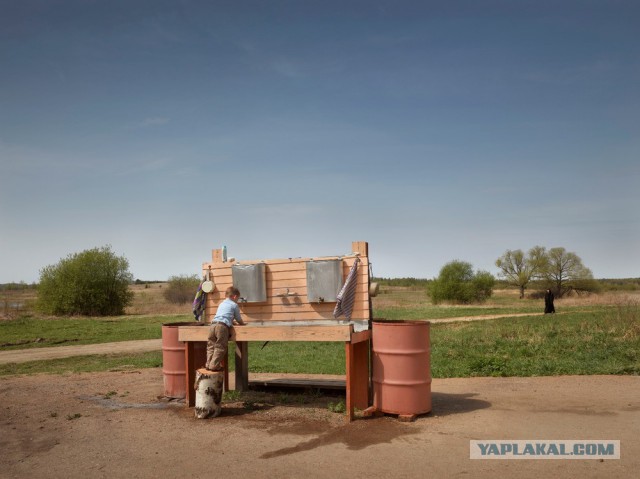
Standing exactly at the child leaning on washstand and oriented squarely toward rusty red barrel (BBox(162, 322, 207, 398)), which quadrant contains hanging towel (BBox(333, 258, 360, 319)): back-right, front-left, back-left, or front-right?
back-right

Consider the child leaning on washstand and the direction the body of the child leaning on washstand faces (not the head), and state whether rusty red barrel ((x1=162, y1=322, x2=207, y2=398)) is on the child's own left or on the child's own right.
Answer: on the child's own left

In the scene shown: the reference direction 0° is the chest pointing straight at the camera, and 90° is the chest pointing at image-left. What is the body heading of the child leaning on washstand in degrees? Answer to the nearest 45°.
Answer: approximately 225°

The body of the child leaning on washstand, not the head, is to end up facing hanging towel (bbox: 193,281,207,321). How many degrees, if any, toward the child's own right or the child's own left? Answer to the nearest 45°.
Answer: approximately 45° to the child's own left

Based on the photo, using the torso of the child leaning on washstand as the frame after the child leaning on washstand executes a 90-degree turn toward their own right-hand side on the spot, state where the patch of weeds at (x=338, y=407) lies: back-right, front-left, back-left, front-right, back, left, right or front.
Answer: front-left

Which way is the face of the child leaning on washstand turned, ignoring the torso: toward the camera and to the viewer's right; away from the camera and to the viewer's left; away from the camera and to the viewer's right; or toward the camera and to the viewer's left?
away from the camera and to the viewer's right

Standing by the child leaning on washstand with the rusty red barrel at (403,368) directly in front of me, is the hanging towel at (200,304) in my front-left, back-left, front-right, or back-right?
back-left

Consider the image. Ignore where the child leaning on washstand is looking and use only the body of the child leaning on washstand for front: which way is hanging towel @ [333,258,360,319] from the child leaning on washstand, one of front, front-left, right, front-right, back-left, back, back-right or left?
front-right

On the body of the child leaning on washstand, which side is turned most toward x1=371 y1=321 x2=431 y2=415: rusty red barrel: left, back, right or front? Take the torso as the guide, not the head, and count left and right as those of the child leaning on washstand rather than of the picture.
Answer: right
